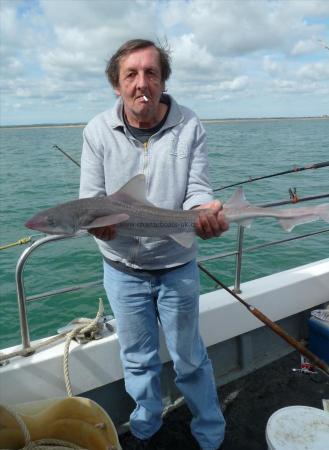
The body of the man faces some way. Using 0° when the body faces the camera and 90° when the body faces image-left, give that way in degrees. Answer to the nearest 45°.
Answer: approximately 0°
